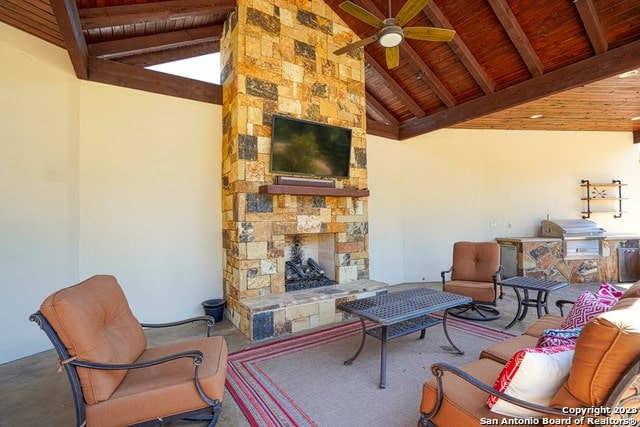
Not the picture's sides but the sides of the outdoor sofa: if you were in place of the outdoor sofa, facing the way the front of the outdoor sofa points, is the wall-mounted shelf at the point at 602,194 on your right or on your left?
on your right

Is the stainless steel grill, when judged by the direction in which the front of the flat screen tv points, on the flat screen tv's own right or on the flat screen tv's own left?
on the flat screen tv's own left

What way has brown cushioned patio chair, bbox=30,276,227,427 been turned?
to the viewer's right

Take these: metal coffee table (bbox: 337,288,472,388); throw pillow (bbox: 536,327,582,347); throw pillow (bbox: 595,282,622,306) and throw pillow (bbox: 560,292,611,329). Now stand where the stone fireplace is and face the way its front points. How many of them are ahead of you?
4

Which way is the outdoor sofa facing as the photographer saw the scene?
facing away from the viewer and to the left of the viewer

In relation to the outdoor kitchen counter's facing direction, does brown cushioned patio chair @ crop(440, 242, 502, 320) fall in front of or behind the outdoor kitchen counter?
in front

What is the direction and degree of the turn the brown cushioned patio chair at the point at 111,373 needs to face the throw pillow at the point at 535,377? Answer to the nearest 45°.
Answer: approximately 45° to its right

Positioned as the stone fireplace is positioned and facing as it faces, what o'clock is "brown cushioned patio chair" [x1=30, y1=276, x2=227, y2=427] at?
The brown cushioned patio chair is roughly at 2 o'clock from the stone fireplace.

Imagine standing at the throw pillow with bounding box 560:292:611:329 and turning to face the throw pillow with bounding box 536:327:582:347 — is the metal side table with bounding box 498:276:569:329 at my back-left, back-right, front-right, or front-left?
back-right

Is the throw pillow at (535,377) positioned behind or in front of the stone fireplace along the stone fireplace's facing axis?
in front
